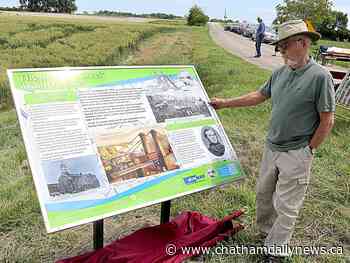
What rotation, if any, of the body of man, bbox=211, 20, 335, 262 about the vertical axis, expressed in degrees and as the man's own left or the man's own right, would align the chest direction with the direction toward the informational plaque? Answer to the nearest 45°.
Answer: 0° — they already face it

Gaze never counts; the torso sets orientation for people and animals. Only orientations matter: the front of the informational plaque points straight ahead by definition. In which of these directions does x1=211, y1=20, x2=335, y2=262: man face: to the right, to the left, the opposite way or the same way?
to the right

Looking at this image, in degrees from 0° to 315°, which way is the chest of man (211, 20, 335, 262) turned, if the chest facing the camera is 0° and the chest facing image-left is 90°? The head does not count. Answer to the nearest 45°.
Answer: approximately 45°

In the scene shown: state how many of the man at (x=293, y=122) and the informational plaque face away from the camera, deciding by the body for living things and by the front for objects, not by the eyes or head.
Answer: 0

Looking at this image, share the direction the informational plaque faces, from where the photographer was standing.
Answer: facing the viewer and to the right of the viewer

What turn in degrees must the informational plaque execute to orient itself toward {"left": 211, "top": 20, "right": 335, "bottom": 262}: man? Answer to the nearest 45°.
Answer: approximately 45° to its left
